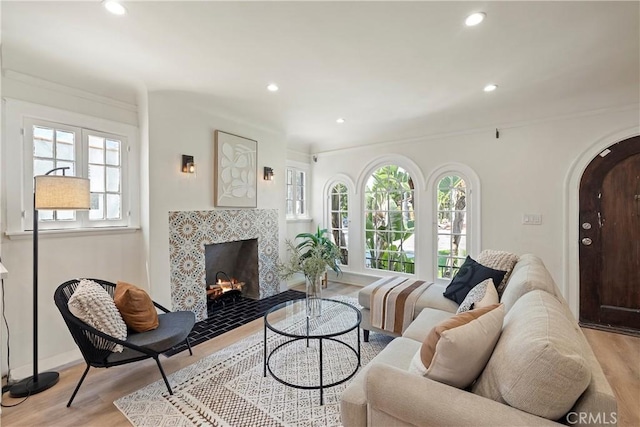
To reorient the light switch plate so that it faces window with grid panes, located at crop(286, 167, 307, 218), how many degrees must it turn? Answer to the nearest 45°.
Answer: approximately 90° to its right

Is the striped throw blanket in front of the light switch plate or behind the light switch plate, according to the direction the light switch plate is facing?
in front

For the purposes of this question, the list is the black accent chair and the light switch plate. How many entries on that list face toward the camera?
1

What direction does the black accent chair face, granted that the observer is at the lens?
facing to the right of the viewer

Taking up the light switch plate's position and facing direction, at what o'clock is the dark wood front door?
The dark wood front door is roughly at 9 o'clock from the light switch plate.

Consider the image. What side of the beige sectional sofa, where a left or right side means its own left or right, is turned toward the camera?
left

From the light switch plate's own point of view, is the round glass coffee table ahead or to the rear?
ahead
